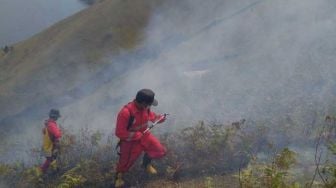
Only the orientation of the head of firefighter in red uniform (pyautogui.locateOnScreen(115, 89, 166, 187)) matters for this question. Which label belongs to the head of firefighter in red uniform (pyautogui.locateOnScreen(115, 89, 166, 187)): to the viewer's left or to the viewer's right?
to the viewer's right

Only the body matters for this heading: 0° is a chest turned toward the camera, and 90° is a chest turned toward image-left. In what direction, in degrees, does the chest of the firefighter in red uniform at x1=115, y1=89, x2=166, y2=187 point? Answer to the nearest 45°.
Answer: approximately 315°

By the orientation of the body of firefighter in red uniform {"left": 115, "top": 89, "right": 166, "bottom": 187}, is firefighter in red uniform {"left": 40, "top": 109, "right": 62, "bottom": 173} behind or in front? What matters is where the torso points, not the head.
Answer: behind
